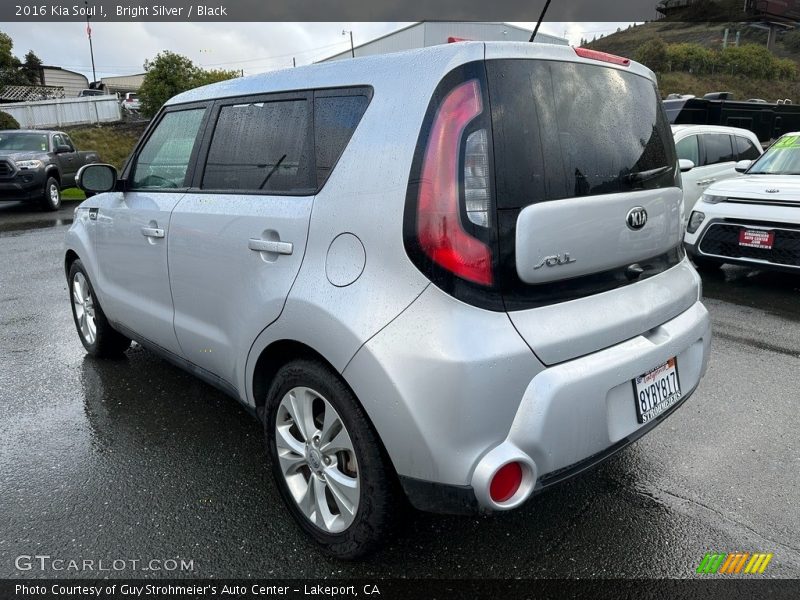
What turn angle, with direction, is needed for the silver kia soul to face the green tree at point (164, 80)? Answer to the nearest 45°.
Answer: approximately 45° to its right

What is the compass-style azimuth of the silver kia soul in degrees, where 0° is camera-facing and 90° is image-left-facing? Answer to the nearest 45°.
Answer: approximately 135°

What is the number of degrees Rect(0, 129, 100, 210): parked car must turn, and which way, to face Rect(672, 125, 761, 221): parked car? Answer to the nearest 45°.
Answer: approximately 90° to its left

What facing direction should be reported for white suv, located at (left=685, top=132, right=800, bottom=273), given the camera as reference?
facing the viewer and to the left of the viewer

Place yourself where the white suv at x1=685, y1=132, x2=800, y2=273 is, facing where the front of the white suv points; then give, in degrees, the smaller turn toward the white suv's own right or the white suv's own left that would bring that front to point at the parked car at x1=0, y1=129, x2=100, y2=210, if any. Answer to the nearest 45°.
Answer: approximately 45° to the white suv's own right

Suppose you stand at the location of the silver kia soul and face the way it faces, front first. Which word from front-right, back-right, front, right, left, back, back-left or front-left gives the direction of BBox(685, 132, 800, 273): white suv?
right

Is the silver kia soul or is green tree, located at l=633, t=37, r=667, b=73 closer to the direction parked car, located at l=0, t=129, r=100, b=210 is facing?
the silver kia soul

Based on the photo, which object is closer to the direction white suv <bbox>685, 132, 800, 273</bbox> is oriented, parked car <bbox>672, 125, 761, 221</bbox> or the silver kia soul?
the silver kia soul

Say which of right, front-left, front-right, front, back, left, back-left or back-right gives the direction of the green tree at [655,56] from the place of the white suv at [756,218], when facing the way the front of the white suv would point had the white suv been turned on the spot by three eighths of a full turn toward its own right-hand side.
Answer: front

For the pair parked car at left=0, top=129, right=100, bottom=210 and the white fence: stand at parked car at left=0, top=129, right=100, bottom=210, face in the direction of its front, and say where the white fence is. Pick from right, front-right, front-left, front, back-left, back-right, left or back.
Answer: back-right

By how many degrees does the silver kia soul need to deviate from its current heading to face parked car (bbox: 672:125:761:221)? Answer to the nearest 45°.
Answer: approximately 90° to its right

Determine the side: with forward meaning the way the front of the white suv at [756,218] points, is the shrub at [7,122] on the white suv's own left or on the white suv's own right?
on the white suv's own right

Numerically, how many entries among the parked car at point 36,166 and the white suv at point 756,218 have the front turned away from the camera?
0

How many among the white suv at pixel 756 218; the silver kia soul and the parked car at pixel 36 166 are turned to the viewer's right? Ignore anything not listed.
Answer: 0
